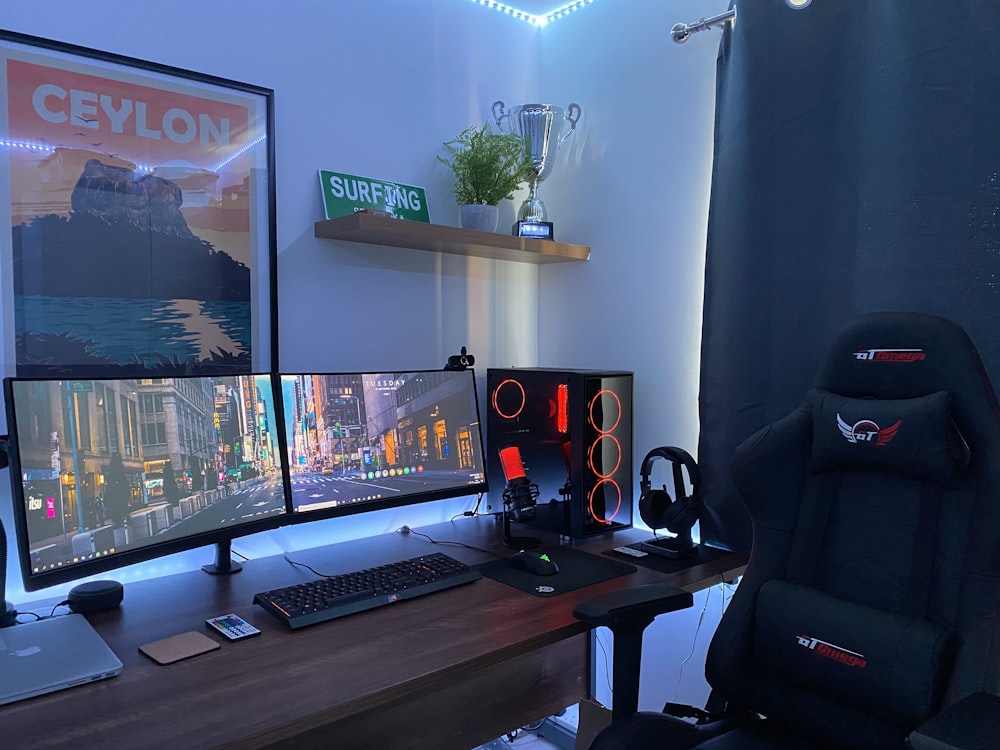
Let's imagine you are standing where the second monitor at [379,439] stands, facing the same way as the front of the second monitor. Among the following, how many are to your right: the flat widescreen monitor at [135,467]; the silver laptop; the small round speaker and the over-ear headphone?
3

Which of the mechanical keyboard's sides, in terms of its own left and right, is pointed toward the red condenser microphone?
left

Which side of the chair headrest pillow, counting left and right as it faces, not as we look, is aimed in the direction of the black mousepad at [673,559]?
right

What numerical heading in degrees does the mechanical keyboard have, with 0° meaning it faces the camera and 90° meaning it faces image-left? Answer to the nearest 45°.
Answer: approximately 315°

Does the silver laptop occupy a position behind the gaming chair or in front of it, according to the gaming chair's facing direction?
in front

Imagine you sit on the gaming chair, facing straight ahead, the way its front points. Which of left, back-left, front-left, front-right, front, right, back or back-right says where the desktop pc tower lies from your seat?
right

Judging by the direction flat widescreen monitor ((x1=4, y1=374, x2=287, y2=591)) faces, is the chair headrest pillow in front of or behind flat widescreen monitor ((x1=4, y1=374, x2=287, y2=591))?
in front

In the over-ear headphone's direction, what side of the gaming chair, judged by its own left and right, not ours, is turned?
right

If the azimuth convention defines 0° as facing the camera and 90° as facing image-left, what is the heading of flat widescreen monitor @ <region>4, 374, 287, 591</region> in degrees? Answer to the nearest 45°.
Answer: approximately 315°
